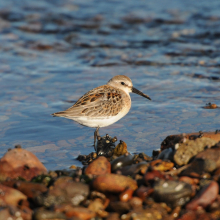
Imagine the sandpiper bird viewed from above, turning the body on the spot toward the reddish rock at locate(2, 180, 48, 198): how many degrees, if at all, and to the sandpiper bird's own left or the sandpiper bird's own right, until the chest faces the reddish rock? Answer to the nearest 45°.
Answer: approximately 90° to the sandpiper bird's own right

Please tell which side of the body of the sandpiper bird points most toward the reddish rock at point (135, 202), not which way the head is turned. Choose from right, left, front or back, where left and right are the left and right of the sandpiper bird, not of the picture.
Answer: right

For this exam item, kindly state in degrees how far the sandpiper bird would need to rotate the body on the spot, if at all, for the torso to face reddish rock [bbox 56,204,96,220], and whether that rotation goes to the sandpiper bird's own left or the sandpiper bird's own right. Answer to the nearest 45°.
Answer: approximately 90° to the sandpiper bird's own right

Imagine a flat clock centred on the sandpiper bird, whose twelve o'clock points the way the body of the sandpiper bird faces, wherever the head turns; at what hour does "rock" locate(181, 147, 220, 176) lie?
The rock is roughly at 2 o'clock from the sandpiper bird.

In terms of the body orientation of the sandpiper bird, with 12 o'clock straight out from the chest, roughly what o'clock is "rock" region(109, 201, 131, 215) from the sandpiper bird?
The rock is roughly at 3 o'clock from the sandpiper bird.

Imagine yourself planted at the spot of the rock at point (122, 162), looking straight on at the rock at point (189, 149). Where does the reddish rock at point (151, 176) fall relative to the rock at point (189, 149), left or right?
right

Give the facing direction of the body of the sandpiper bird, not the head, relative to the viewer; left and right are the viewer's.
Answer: facing to the right of the viewer

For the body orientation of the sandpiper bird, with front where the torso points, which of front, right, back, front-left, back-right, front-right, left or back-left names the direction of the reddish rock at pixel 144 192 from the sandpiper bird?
right

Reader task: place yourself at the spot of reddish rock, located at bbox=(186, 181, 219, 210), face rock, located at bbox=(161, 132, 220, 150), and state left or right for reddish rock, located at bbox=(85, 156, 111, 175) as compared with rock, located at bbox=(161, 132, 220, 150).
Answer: left

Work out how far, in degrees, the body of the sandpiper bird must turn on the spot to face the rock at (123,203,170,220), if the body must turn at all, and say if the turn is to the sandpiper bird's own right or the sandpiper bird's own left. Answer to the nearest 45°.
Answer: approximately 90° to the sandpiper bird's own right

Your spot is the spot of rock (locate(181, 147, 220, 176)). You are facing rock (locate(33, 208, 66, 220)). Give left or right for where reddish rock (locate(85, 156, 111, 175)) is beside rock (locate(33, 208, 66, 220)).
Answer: right

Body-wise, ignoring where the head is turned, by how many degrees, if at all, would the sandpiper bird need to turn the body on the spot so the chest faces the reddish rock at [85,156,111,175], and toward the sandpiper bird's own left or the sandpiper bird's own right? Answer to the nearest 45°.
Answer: approximately 90° to the sandpiper bird's own right

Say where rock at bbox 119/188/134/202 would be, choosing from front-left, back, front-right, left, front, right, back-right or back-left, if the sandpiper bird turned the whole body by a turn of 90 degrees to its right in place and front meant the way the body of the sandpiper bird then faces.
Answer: front

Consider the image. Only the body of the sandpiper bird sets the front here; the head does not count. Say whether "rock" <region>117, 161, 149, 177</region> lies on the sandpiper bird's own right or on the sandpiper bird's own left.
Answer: on the sandpiper bird's own right

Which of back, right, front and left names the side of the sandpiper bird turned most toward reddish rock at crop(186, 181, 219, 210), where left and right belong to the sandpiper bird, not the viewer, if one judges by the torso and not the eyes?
right

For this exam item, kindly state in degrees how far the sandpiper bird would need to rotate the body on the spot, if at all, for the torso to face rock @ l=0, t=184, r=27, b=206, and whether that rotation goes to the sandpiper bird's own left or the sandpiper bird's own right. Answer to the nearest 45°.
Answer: approximately 90° to the sandpiper bird's own right
